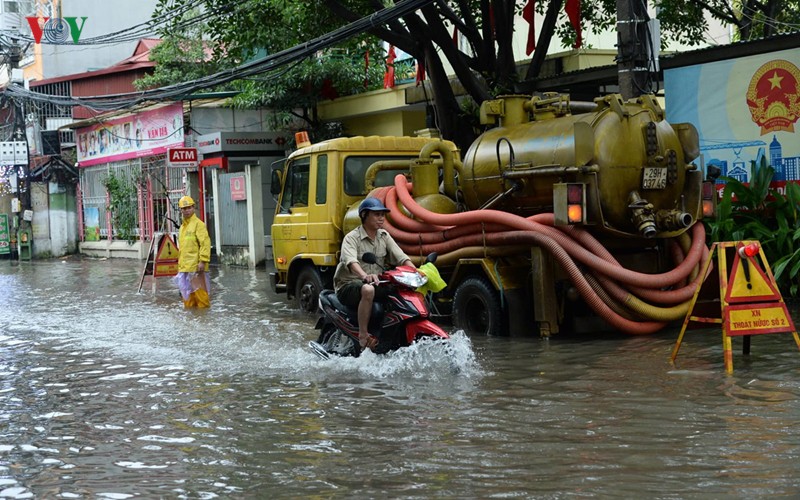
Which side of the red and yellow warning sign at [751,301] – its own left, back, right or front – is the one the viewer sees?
front

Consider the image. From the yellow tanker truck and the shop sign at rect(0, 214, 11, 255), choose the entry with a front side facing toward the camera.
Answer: the shop sign

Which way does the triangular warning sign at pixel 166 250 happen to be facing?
toward the camera

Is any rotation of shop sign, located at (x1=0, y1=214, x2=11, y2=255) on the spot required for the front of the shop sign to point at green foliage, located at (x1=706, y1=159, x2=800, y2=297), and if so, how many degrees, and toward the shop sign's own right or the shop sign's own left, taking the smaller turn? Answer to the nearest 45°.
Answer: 0° — it already faces it

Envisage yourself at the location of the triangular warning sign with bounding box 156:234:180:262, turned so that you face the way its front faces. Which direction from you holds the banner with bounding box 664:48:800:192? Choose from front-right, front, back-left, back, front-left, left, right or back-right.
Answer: front-left

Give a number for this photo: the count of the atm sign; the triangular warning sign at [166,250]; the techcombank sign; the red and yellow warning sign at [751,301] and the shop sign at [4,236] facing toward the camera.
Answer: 5

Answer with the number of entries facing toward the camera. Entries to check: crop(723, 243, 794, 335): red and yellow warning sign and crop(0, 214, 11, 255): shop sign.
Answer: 2

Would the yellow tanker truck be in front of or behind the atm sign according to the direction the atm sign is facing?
in front

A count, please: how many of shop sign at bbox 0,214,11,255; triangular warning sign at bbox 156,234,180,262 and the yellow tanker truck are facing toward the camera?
2

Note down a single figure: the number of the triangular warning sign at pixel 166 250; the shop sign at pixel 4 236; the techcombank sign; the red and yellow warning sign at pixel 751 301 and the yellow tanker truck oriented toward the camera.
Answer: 4

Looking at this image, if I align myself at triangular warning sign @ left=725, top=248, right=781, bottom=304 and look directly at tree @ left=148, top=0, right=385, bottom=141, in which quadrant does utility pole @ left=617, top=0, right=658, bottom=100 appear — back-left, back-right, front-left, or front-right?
front-right

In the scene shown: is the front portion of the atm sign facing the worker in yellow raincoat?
yes

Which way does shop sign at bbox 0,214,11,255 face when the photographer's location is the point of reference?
facing the viewer

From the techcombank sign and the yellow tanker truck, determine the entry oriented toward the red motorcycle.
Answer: the techcombank sign

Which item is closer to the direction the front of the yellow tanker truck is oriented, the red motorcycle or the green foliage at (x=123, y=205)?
the green foliage

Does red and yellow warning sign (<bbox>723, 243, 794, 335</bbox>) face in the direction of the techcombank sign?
no

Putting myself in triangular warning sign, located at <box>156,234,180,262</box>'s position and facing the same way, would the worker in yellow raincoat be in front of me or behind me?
in front
